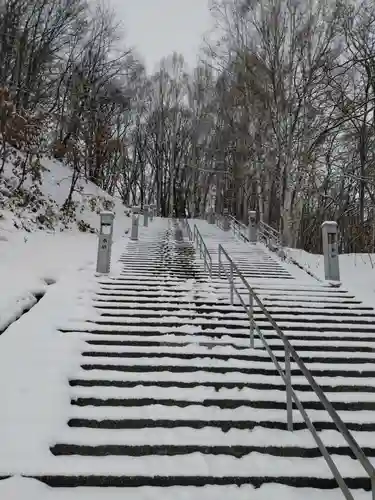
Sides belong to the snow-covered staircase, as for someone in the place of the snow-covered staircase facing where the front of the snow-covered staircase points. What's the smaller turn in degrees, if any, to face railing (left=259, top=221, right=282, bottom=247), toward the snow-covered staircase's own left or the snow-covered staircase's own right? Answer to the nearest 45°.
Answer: approximately 180°

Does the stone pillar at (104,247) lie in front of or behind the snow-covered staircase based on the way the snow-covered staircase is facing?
behind

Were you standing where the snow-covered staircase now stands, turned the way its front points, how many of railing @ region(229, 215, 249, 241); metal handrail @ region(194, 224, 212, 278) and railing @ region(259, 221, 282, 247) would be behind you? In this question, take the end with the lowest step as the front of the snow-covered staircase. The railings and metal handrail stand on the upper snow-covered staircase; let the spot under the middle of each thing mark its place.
3

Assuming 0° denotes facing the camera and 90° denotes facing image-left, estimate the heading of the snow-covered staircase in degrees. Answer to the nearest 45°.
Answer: approximately 0°

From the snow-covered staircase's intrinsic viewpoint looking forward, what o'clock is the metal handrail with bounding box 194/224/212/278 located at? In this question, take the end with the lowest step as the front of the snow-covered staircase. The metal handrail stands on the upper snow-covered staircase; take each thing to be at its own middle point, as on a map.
The metal handrail is roughly at 6 o'clock from the snow-covered staircase.
